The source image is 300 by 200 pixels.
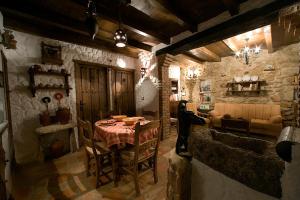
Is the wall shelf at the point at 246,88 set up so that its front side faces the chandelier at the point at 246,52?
yes

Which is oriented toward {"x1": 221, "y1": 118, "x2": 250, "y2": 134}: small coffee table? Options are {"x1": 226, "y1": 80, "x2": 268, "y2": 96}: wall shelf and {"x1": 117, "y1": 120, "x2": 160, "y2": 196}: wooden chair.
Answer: the wall shelf

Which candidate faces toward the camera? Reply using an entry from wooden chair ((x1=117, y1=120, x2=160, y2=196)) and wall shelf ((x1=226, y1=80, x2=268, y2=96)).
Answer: the wall shelf

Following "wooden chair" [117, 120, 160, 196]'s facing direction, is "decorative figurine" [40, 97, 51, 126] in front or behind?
in front

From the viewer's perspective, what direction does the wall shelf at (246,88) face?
toward the camera

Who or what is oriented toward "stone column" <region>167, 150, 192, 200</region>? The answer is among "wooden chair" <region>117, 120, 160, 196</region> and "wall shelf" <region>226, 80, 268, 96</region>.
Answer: the wall shelf

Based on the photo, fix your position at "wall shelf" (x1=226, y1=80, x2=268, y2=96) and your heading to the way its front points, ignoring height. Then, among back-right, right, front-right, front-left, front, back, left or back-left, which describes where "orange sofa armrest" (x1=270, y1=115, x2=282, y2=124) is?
front-left

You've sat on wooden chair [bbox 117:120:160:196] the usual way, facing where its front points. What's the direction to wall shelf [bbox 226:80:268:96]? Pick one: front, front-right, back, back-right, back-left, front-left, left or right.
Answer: right

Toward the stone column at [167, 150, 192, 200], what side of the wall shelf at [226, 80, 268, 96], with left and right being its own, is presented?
front

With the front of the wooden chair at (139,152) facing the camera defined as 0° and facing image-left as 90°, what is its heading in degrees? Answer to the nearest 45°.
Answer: approximately 135°

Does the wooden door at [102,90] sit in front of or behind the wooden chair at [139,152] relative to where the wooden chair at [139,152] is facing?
in front

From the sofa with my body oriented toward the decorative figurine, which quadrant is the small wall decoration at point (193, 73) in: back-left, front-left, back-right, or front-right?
front-right

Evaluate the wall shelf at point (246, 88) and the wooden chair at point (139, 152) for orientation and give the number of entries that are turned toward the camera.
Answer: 1

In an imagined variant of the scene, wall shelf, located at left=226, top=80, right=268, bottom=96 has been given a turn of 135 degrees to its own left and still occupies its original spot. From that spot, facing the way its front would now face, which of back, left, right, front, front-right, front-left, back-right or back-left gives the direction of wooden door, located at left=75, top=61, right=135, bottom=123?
back

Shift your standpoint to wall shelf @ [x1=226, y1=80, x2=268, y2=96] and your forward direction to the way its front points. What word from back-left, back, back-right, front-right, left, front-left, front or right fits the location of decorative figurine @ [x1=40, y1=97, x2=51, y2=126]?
front-right

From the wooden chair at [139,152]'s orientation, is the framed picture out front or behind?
out front
